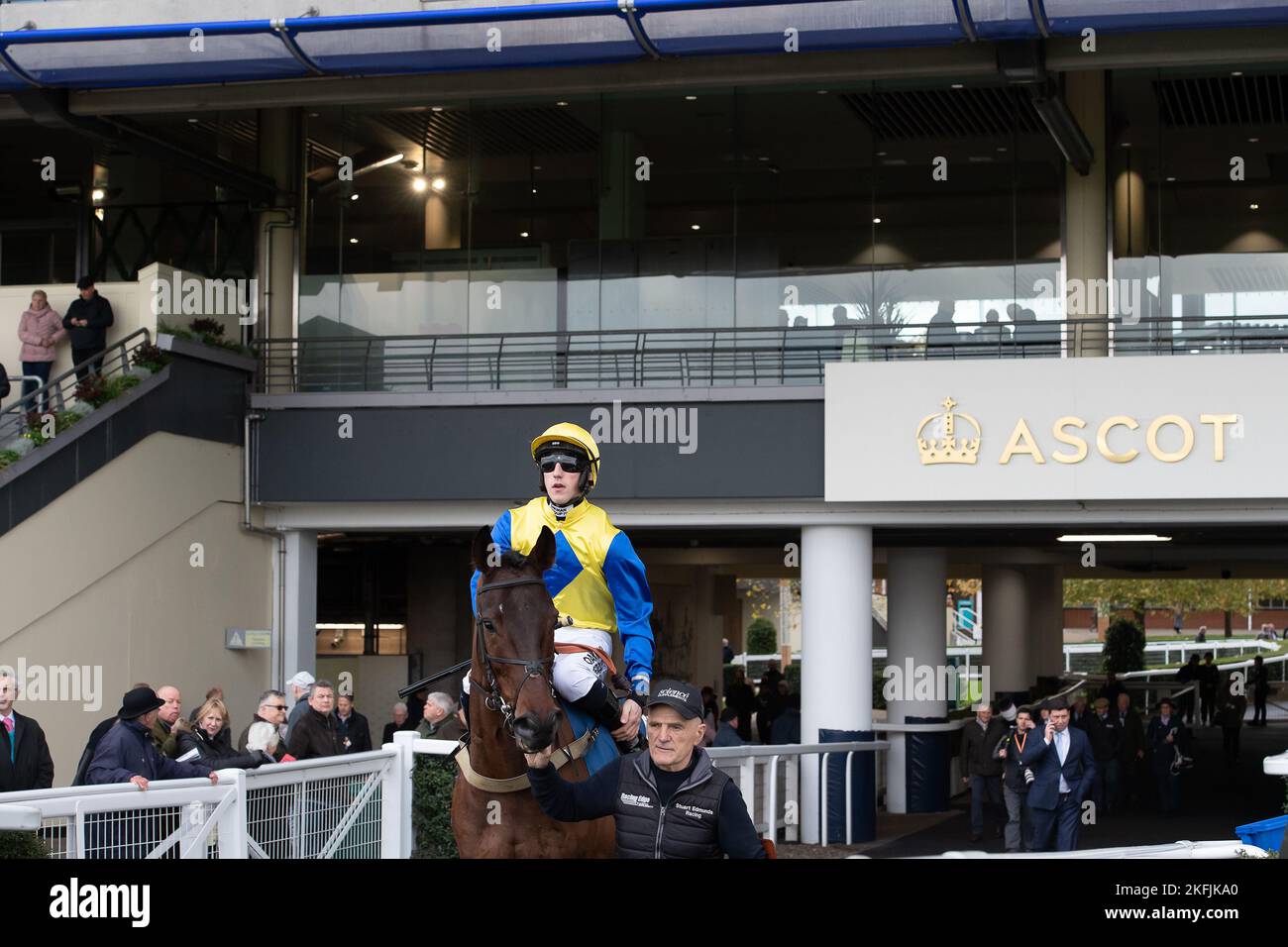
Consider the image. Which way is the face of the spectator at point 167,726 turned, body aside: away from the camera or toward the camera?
toward the camera

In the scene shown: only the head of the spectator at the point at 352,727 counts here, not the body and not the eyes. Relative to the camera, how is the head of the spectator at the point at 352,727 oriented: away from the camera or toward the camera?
toward the camera

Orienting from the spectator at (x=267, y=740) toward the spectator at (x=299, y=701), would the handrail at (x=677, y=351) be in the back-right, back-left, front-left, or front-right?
front-right

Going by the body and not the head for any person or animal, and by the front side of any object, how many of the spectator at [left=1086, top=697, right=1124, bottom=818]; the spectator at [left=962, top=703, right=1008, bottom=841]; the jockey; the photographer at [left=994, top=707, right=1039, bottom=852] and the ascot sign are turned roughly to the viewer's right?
0

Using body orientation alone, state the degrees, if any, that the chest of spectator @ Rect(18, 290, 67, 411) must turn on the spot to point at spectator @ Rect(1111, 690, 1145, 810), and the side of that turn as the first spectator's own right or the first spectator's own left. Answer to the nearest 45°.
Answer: approximately 90° to the first spectator's own left

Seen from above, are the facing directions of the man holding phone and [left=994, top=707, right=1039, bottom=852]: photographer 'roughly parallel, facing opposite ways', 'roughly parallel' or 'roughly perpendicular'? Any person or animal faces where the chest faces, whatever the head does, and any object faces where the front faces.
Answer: roughly parallel

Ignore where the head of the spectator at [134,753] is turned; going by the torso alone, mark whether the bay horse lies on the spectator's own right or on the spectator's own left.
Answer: on the spectator's own right

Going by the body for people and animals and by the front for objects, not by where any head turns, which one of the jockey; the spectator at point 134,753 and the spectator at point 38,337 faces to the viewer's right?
the spectator at point 134,753

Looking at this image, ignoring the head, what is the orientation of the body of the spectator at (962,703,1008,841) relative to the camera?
toward the camera

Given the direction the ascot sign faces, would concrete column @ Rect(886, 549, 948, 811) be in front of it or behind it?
behind

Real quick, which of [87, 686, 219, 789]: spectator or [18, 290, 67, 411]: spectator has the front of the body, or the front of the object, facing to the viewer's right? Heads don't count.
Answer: [87, 686, 219, 789]: spectator

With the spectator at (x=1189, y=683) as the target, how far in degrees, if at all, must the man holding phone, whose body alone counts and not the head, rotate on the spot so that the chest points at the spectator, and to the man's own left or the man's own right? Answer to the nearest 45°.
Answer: approximately 180°

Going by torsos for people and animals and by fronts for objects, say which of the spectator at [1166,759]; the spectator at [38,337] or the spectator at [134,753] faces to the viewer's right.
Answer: the spectator at [134,753]

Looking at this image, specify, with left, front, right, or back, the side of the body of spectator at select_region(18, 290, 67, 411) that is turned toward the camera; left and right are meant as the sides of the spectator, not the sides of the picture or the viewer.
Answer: front
